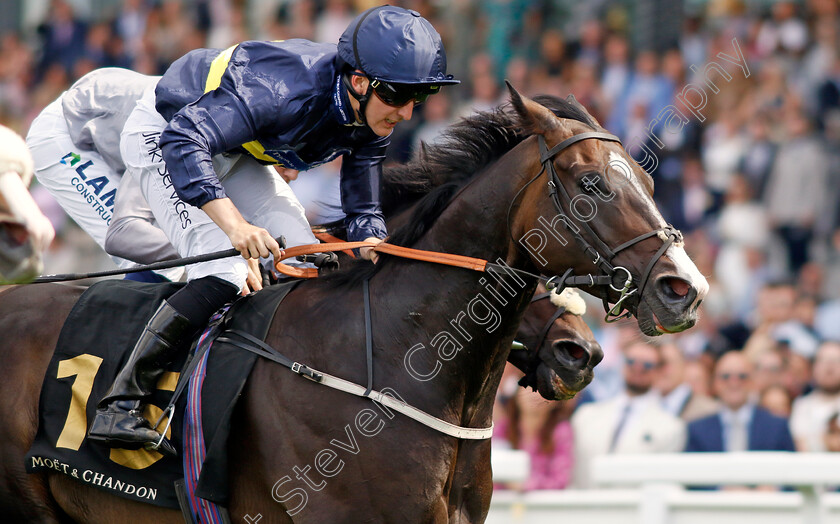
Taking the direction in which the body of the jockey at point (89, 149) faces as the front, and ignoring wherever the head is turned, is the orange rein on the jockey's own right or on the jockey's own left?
on the jockey's own right

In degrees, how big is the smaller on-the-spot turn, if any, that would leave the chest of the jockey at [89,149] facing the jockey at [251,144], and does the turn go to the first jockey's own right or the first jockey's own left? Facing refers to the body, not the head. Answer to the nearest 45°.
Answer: approximately 90° to the first jockey's own right

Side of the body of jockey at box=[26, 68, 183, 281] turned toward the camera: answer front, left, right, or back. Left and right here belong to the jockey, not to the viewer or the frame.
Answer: right
